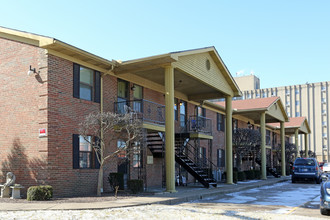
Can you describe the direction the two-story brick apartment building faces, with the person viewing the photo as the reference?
facing the viewer and to the right of the viewer

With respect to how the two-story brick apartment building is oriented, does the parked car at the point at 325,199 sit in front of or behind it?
in front

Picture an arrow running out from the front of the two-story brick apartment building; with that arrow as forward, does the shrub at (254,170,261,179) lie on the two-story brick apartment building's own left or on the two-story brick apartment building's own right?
on the two-story brick apartment building's own left

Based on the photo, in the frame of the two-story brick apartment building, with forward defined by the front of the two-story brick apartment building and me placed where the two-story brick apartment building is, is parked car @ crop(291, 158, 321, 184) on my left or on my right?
on my left

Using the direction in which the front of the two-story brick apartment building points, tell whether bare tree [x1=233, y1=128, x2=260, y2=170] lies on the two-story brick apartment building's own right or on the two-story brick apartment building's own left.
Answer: on the two-story brick apartment building's own left
